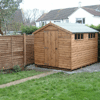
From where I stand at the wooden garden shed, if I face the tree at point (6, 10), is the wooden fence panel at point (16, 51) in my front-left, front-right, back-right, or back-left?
front-left

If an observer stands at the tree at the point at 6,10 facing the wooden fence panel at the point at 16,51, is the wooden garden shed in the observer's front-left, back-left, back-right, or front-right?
front-left

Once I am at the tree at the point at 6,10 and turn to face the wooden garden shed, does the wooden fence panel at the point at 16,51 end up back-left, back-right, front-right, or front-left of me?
front-right

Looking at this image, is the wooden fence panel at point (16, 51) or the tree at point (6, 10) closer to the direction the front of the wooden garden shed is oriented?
the wooden fence panel

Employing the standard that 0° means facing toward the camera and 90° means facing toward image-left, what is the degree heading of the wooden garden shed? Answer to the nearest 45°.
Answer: approximately 45°

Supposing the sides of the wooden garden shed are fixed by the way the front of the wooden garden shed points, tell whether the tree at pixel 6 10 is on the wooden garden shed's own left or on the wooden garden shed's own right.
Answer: on the wooden garden shed's own right

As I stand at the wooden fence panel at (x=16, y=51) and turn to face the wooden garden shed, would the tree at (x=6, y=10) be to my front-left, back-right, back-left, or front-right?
back-left

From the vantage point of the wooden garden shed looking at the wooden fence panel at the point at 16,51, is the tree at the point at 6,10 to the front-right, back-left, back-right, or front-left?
front-right

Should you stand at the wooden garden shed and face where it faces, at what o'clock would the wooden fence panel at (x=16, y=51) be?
The wooden fence panel is roughly at 2 o'clock from the wooden garden shed.
